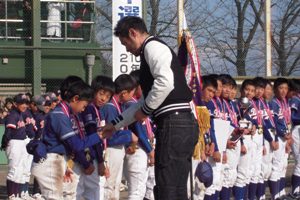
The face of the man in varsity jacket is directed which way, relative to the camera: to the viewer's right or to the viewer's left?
to the viewer's left

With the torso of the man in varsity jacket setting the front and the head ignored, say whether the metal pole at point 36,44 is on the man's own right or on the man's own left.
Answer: on the man's own right

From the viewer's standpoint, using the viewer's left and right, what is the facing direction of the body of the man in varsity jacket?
facing to the left of the viewer

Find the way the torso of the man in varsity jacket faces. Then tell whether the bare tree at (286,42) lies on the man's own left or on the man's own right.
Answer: on the man's own right
